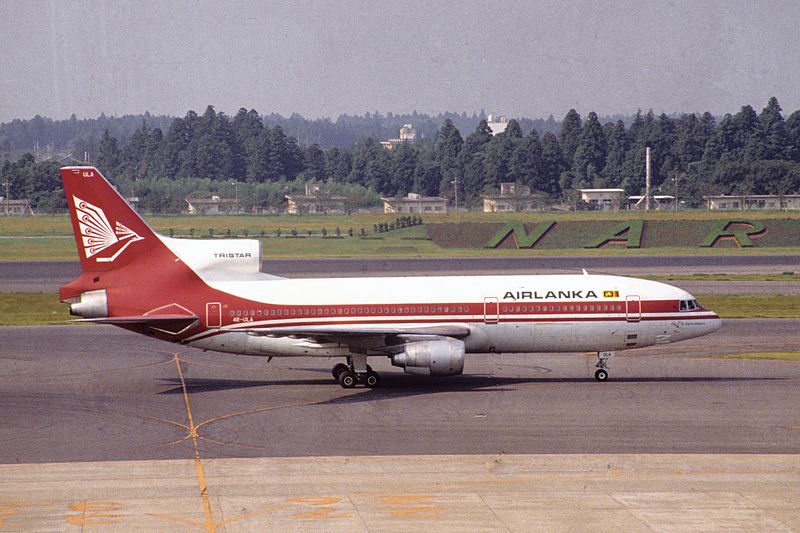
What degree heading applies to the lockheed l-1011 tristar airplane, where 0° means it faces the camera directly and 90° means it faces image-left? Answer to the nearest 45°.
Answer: approximately 270°
